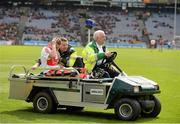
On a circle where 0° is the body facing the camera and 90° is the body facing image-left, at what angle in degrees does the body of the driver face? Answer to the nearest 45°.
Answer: approximately 315°

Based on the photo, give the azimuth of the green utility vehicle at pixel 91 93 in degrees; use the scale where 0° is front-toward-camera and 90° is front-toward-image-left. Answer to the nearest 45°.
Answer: approximately 315°
